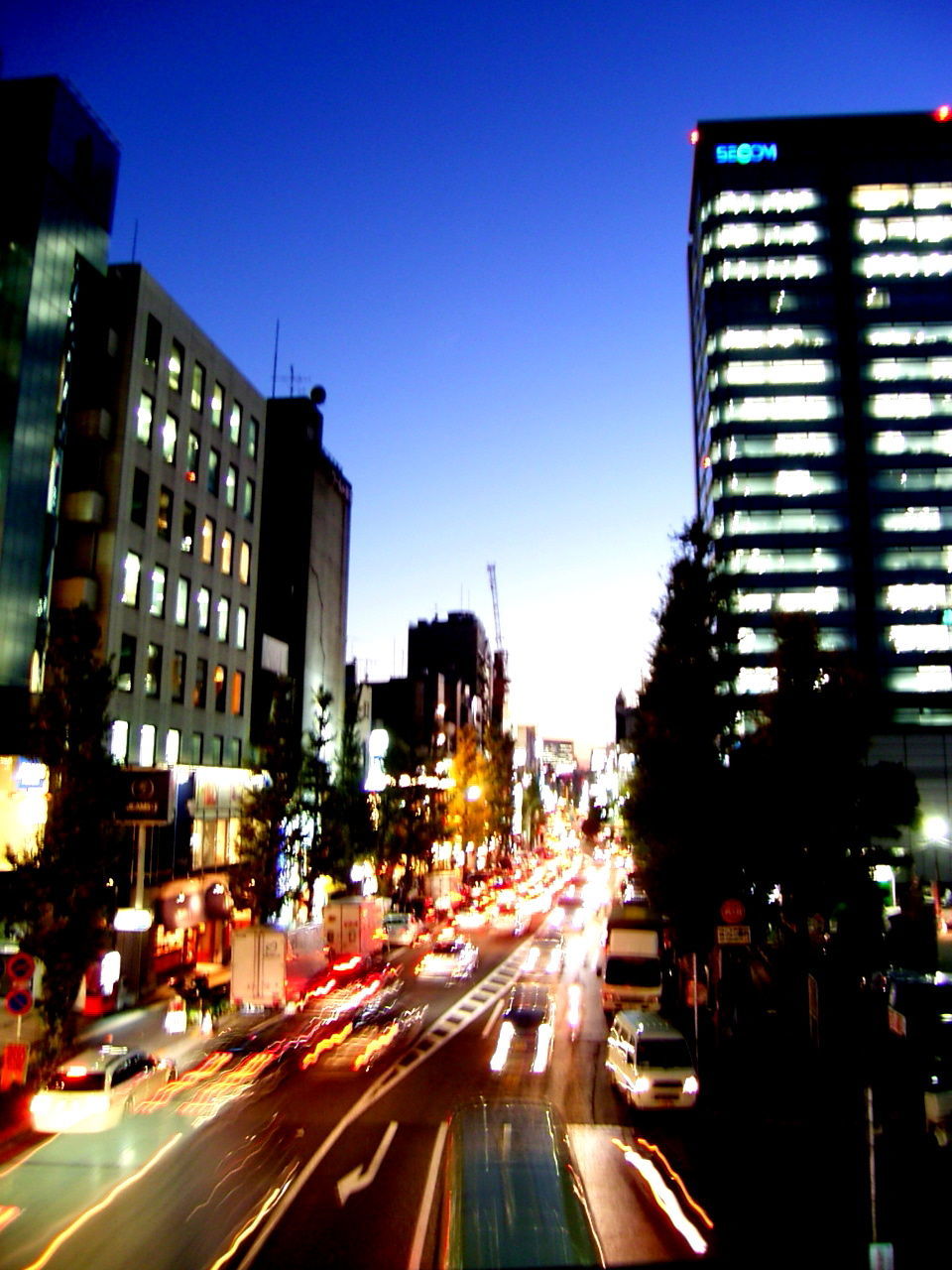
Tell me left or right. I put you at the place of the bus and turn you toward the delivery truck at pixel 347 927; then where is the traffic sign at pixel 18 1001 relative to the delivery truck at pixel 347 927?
left

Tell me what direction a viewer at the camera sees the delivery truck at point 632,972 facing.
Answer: facing the viewer

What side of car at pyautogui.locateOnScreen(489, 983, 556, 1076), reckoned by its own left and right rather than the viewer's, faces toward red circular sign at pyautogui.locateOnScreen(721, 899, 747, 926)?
left

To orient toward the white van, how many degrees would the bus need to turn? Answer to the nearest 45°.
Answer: approximately 180°

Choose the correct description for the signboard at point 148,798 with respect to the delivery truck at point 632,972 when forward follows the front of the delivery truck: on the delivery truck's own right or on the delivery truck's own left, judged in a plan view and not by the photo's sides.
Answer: on the delivery truck's own right

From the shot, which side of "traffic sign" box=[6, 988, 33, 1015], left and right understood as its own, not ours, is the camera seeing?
front

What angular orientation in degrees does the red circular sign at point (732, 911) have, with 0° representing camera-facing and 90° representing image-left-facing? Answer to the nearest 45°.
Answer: approximately 0°

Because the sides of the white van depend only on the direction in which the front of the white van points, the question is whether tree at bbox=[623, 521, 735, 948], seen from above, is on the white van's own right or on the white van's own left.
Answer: on the white van's own left

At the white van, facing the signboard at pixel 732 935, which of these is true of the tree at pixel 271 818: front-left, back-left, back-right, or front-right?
front-left

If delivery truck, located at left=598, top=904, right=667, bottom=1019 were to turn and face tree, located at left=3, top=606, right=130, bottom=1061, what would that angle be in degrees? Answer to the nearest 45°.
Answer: approximately 45° to its right

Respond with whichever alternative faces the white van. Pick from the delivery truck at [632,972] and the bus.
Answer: the delivery truck

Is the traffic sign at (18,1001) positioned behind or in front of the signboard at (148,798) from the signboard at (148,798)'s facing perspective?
in front

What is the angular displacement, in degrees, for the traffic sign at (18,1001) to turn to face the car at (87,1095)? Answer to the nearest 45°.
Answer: approximately 45° to its left

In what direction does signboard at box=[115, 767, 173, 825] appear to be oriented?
toward the camera
